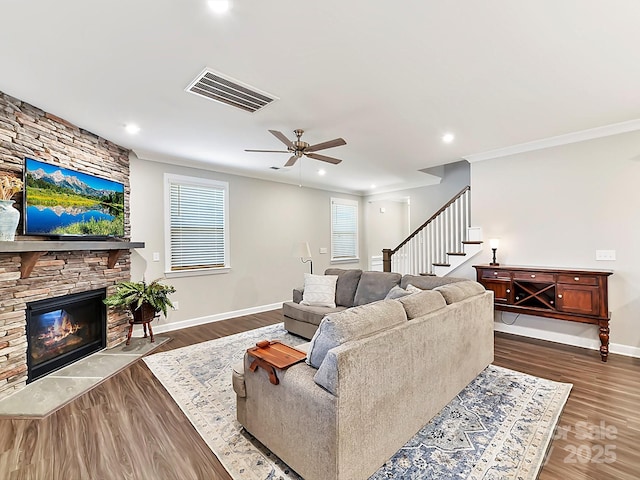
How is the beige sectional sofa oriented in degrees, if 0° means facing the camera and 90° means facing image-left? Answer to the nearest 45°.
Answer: approximately 135°

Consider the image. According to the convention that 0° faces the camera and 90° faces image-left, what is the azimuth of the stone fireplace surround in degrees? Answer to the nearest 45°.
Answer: approximately 315°

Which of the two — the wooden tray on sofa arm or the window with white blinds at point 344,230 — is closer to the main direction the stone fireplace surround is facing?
the wooden tray on sofa arm

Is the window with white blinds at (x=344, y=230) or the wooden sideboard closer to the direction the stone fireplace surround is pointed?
the wooden sideboard

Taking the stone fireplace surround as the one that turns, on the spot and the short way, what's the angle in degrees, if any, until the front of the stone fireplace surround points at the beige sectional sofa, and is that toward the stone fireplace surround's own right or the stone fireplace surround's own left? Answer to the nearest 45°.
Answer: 0° — it already faces it

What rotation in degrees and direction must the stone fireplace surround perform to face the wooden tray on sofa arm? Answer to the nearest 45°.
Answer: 0° — it already faces it

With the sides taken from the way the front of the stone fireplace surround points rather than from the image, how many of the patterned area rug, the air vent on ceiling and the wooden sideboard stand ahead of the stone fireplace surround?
3

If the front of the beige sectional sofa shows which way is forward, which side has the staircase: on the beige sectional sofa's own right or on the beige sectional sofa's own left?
on the beige sectional sofa's own right

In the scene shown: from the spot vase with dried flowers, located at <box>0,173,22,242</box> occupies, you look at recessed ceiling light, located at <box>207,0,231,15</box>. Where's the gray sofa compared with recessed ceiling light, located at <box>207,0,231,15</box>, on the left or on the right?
left

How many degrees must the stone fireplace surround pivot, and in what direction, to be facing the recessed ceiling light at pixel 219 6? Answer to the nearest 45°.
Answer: approximately 45° to its right
